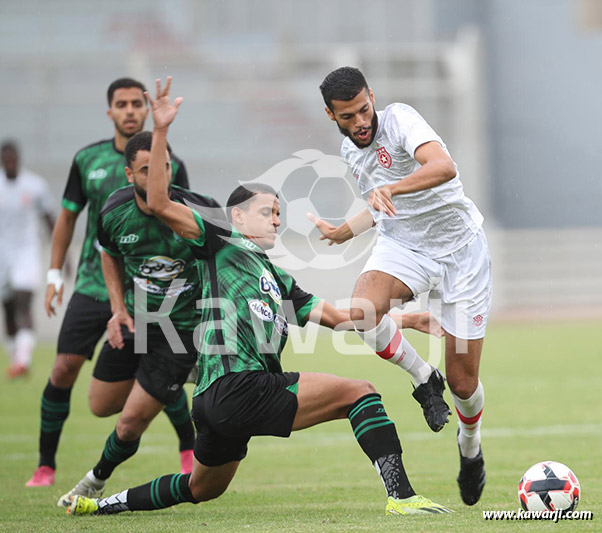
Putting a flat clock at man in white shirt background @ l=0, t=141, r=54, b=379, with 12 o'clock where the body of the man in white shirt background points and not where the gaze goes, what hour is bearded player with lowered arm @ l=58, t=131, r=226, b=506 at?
The bearded player with lowered arm is roughly at 12 o'clock from the man in white shirt background.

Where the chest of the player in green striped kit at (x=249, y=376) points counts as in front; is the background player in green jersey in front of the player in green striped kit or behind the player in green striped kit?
behind

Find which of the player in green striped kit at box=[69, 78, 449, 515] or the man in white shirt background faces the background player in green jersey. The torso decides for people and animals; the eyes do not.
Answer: the man in white shirt background

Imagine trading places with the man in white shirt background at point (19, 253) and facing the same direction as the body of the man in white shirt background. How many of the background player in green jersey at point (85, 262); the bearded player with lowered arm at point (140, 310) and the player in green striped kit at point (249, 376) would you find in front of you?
3

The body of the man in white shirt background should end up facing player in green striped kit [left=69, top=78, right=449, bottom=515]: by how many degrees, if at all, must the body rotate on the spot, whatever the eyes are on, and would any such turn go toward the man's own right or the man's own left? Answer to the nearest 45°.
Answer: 0° — they already face them

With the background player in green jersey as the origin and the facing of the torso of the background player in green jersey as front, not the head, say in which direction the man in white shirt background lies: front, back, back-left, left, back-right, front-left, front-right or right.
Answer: back

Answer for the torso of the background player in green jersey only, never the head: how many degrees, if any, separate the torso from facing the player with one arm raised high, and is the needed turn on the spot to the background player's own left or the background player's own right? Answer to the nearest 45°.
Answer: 0° — they already face them

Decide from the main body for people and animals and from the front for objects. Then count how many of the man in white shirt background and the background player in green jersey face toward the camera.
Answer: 2

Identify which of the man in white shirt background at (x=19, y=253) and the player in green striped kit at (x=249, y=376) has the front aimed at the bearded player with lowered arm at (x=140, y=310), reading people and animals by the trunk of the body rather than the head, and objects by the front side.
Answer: the man in white shirt background

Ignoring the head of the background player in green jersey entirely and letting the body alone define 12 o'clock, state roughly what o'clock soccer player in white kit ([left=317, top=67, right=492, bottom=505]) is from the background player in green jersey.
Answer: The soccer player in white kit is roughly at 10 o'clock from the background player in green jersey.
